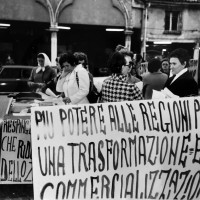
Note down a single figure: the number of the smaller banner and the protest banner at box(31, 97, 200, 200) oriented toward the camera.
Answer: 2

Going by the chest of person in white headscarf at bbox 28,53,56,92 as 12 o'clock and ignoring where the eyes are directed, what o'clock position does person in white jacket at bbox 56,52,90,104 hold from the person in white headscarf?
The person in white jacket is roughly at 10 o'clock from the person in white headscarf.

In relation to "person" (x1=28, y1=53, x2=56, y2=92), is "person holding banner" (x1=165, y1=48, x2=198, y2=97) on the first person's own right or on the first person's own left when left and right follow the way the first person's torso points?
on the first person's own left

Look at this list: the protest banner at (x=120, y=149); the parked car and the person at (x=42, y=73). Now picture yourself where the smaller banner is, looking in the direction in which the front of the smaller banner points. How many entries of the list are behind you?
2

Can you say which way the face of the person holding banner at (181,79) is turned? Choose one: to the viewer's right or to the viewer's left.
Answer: to the viewer's left
